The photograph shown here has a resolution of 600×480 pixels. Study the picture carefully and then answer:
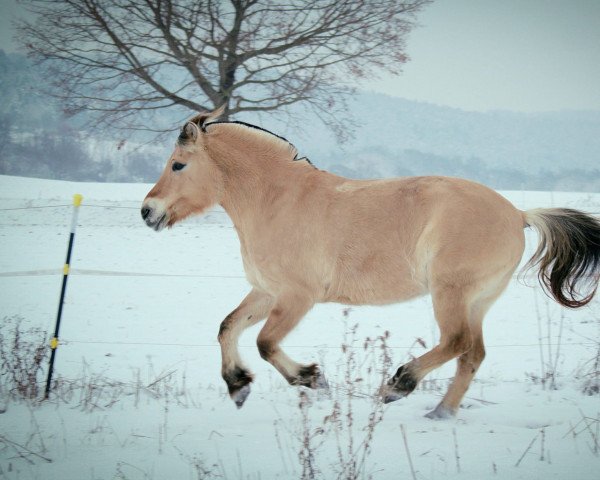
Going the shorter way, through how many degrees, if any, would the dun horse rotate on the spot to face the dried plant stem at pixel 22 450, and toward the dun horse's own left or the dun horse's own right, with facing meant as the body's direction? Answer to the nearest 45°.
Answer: approximately 45° to the dun horse's own left

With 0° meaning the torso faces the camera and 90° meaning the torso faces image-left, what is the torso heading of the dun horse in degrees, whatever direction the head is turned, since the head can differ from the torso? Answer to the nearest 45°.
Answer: approximately 90°
